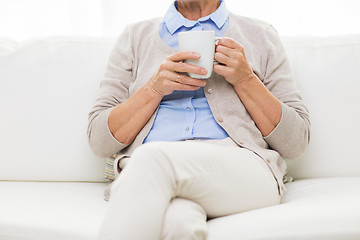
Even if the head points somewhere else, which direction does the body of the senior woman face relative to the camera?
toward the camera

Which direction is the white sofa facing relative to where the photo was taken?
toward the camera
